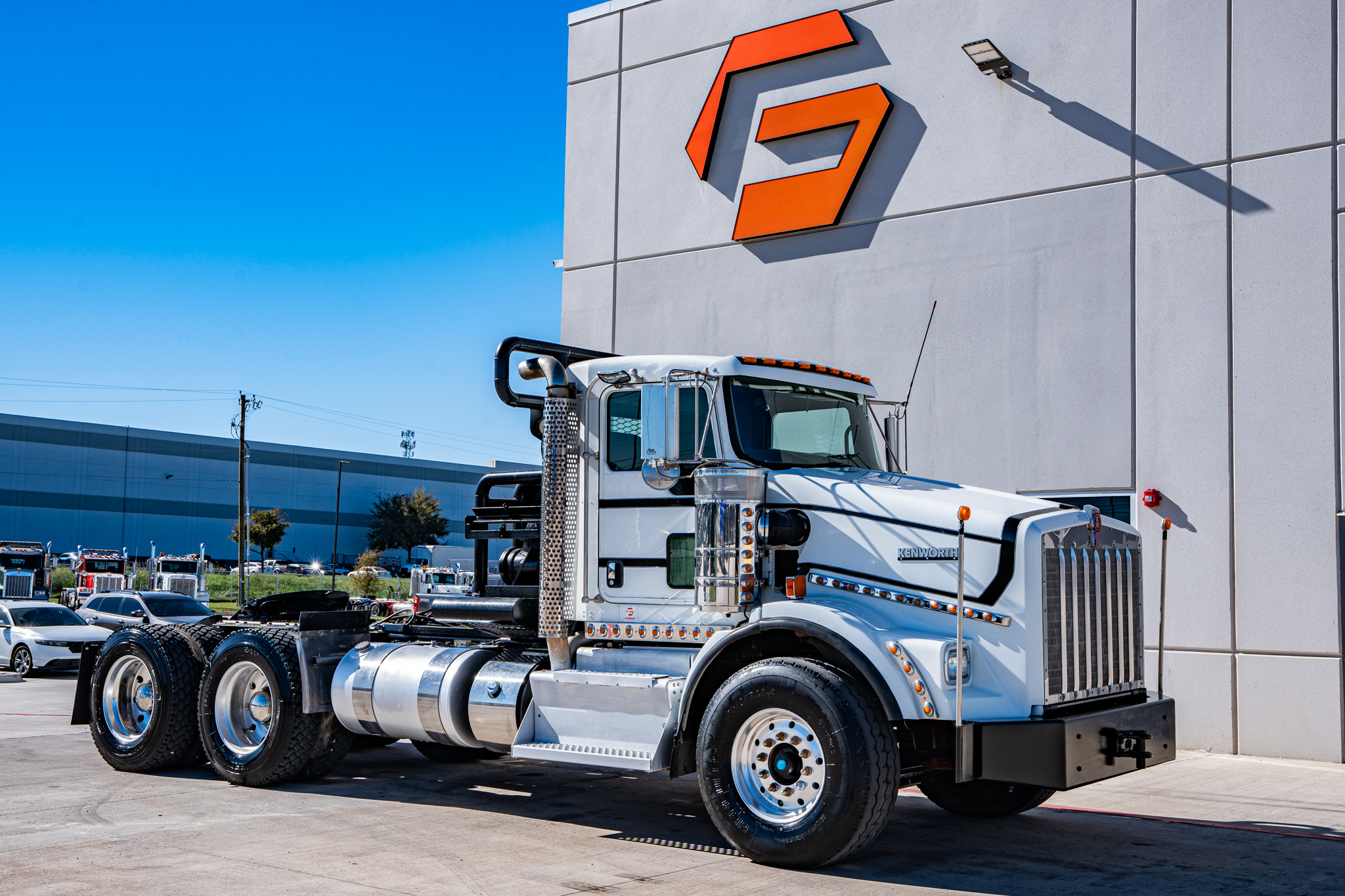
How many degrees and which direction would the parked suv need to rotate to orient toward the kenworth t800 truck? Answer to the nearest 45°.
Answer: approximately 45° to its right

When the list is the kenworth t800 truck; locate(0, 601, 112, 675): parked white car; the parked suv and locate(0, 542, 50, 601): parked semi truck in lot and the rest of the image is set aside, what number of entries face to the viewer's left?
0

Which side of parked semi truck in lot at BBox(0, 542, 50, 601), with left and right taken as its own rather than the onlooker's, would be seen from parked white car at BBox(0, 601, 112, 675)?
front

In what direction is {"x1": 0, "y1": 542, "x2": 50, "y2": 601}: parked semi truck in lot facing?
toward the camera

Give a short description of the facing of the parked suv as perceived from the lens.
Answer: facing the viewer and to the right of the viewer

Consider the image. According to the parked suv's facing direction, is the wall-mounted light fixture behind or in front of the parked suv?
in front

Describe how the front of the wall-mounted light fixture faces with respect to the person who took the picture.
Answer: facing the viewer and to the left of the viewer

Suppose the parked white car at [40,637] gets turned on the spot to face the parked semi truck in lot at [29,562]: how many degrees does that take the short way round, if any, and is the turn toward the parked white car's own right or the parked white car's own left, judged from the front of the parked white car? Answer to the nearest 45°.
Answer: approximately 135° to the parked white car's own left

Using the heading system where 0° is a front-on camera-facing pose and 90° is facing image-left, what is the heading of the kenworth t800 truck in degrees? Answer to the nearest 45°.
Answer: approximately 315°

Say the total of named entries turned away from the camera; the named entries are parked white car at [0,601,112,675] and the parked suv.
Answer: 0

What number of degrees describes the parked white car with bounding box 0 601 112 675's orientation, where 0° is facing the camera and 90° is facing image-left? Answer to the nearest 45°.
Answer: approximately 315°

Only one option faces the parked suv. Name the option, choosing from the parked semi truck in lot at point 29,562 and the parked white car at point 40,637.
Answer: the parked semi truck in lot

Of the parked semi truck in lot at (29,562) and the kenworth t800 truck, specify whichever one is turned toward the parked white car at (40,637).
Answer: the parked semi truck in lot

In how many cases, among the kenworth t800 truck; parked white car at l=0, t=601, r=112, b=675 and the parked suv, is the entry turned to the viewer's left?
0

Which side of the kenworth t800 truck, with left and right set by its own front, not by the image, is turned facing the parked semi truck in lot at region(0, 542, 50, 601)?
back
